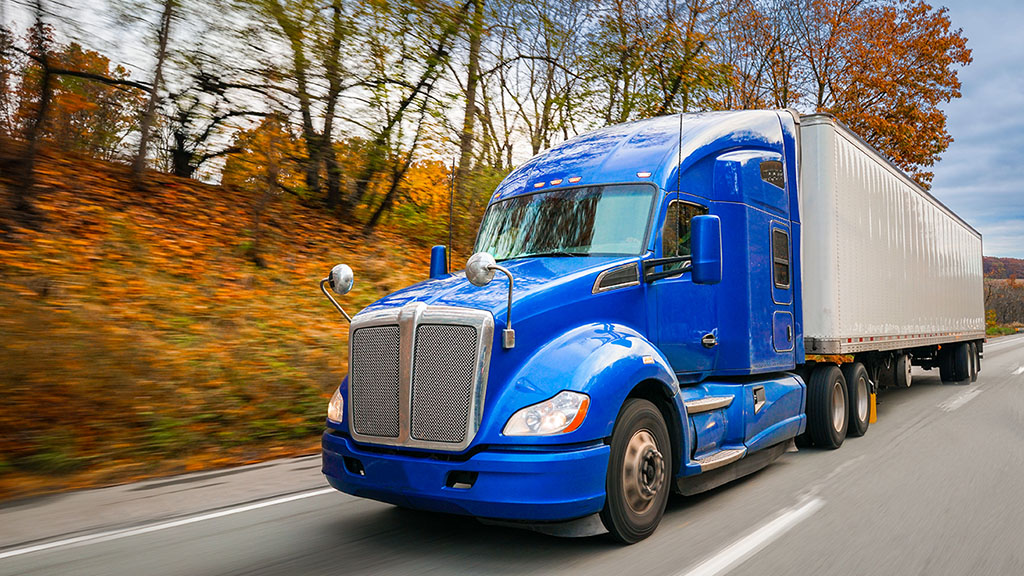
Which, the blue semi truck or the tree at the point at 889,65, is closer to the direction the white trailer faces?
the blue semi truck

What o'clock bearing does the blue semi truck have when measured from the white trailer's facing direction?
The blue semi truck is roughly at 11 o'clock from the white trailer.

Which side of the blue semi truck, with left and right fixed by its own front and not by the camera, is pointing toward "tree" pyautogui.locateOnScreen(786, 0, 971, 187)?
back

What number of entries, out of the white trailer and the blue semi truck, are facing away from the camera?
0

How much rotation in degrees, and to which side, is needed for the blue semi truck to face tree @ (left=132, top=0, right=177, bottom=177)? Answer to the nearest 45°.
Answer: approximately 90° to its right

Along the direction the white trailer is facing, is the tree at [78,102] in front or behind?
in front

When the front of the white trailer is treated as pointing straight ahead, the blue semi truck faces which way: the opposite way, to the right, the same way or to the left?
the same way

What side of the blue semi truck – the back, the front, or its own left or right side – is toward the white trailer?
back

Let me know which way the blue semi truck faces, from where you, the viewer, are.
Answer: facing the viewer and to the left of the viewer

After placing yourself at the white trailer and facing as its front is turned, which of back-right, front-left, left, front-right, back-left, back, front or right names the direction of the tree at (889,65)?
back-right
